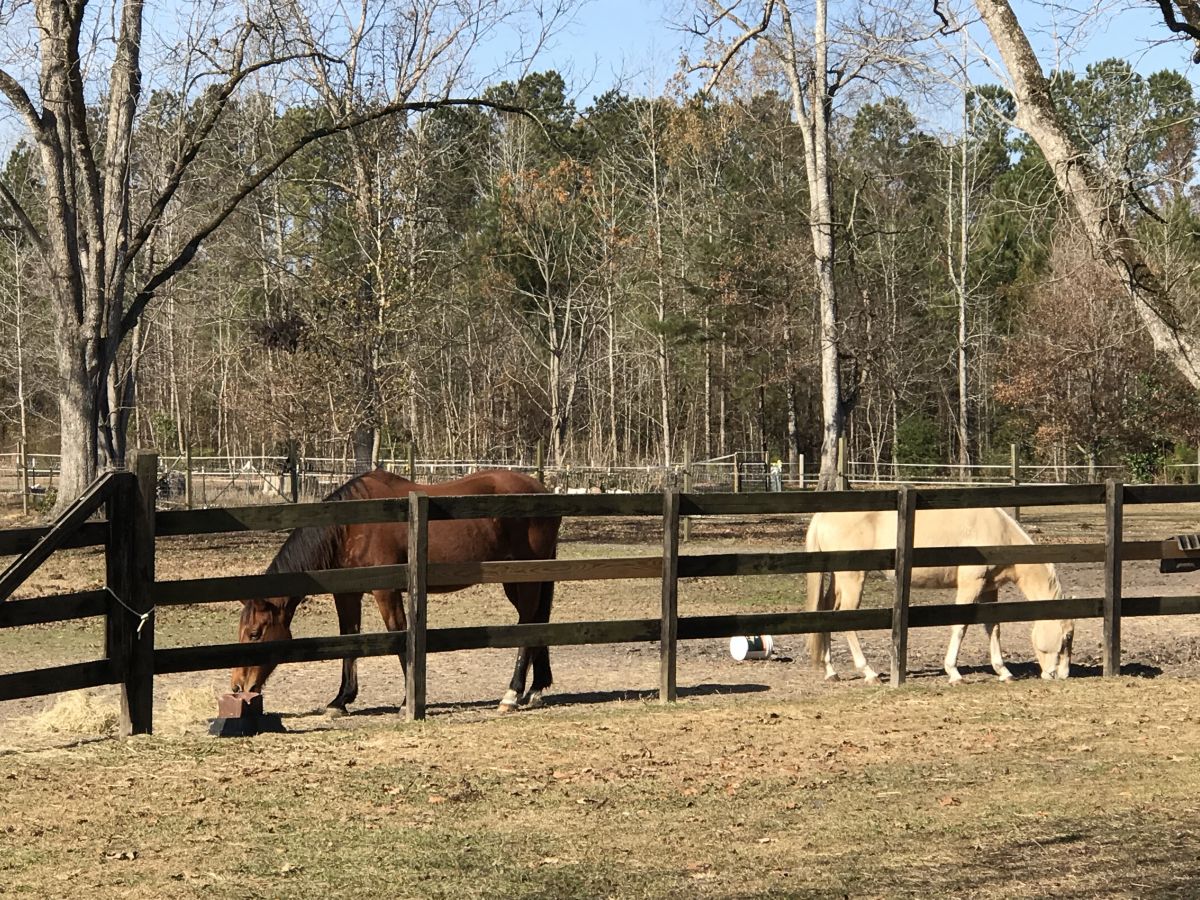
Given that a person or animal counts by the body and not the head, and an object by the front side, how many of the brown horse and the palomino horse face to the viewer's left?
1

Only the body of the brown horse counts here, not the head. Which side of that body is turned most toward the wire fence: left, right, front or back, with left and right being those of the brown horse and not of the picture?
right

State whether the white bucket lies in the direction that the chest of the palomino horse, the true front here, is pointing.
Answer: no

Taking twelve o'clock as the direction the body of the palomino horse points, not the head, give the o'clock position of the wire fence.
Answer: The wire fence is roughly at 8 o'clock from the palomino horse.

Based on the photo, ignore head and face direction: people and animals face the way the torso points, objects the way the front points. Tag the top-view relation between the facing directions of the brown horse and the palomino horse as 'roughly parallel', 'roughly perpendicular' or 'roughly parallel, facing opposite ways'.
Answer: roughly parallel, facing opposite ways

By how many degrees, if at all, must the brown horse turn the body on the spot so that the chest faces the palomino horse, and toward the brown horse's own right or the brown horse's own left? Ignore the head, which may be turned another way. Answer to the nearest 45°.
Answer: approximately 180°

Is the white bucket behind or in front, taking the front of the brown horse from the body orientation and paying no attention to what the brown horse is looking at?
behind

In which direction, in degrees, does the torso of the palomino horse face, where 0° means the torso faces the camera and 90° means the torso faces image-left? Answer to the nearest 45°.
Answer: approximately 270°

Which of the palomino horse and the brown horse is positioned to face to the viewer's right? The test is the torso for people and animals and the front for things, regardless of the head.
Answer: the palomino horse

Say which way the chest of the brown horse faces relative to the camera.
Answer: to the viewer's left

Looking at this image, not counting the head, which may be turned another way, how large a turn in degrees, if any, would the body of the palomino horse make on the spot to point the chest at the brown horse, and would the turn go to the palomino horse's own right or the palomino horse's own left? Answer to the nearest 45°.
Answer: approximately 135° to the palomino horse's own right
